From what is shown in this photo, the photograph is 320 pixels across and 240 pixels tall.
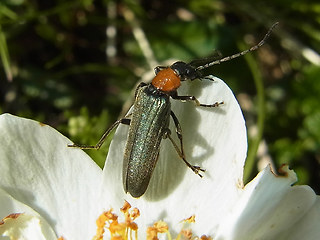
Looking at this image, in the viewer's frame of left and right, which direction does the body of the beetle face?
facing away from the viewer and to the right of the viewer
